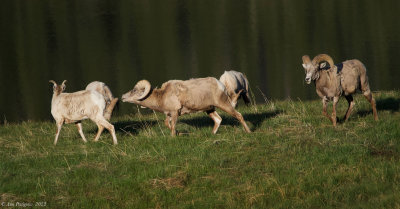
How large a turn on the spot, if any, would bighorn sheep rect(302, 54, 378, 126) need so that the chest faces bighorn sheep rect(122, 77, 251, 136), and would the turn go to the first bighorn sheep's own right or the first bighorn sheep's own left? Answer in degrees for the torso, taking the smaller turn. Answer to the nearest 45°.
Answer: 0° — it already faces it

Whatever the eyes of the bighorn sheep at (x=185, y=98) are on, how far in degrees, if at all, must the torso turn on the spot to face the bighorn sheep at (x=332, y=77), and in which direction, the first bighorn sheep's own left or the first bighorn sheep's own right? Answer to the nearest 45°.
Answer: approximately 180°

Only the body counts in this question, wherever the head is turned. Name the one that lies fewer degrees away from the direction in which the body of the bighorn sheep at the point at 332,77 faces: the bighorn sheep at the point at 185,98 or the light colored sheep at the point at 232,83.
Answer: the bighorn sheep

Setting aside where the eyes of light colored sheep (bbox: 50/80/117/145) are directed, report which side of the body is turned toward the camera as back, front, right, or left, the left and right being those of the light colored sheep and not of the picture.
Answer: left

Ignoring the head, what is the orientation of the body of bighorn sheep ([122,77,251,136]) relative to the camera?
to the viewer's left

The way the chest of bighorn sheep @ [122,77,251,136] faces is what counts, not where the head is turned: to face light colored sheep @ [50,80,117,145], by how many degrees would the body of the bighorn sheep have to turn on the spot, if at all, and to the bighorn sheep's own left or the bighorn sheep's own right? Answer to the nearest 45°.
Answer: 0° — it already faces it

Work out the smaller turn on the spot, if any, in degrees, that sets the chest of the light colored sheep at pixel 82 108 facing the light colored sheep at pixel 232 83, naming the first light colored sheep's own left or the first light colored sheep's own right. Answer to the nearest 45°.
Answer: approximately 135° to the first light colored sheep's own right

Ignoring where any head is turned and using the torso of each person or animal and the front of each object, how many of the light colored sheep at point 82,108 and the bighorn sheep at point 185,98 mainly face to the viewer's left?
2

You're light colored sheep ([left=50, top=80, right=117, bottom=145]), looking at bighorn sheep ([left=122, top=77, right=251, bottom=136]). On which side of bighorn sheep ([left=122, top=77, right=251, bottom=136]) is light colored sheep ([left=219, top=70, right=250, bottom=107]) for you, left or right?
left

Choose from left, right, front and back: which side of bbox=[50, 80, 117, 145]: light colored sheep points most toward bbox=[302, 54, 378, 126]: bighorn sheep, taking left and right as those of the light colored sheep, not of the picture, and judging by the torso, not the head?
back
